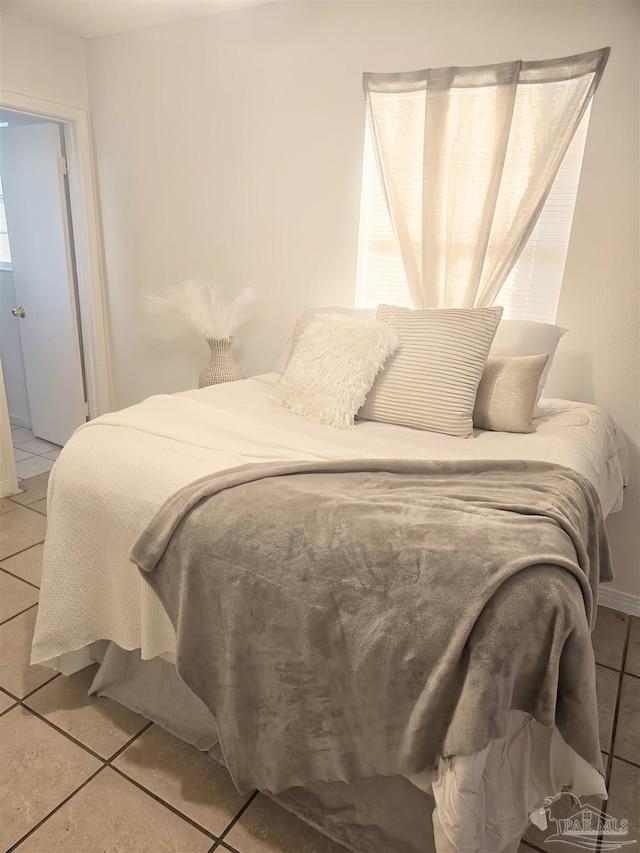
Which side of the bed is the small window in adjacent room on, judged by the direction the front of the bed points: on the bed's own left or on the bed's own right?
on the bed's own right

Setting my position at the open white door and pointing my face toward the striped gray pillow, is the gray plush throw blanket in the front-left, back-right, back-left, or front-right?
front-right

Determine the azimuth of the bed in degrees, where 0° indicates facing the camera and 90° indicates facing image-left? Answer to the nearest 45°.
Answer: approximately 45°

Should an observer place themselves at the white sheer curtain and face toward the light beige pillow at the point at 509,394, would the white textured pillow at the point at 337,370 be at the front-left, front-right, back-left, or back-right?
front-right

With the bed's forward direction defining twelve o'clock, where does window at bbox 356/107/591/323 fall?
The window is roughly at 6 o'clock from the bed.

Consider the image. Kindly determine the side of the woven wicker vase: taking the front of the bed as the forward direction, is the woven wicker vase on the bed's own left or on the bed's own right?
on the bed's own right
